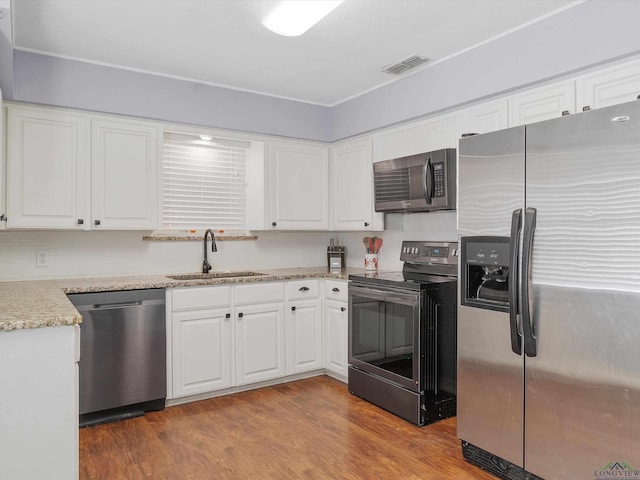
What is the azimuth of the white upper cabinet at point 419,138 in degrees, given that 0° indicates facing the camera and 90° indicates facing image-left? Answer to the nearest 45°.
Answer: approximately 45°

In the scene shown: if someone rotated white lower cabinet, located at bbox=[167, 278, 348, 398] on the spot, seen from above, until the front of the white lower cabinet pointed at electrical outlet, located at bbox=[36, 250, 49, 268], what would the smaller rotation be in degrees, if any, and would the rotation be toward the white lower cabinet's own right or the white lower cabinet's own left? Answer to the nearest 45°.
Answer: approximately 135° to the white lower cabinet's own right

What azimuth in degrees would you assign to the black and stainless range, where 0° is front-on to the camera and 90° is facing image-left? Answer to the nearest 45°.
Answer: approximately 45°

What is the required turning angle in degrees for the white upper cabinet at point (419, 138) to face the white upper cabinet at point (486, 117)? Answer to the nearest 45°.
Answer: approximately 90° to its left

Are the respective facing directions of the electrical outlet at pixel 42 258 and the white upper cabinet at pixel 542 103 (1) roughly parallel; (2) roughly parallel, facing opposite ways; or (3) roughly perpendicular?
roughly perpendicular
